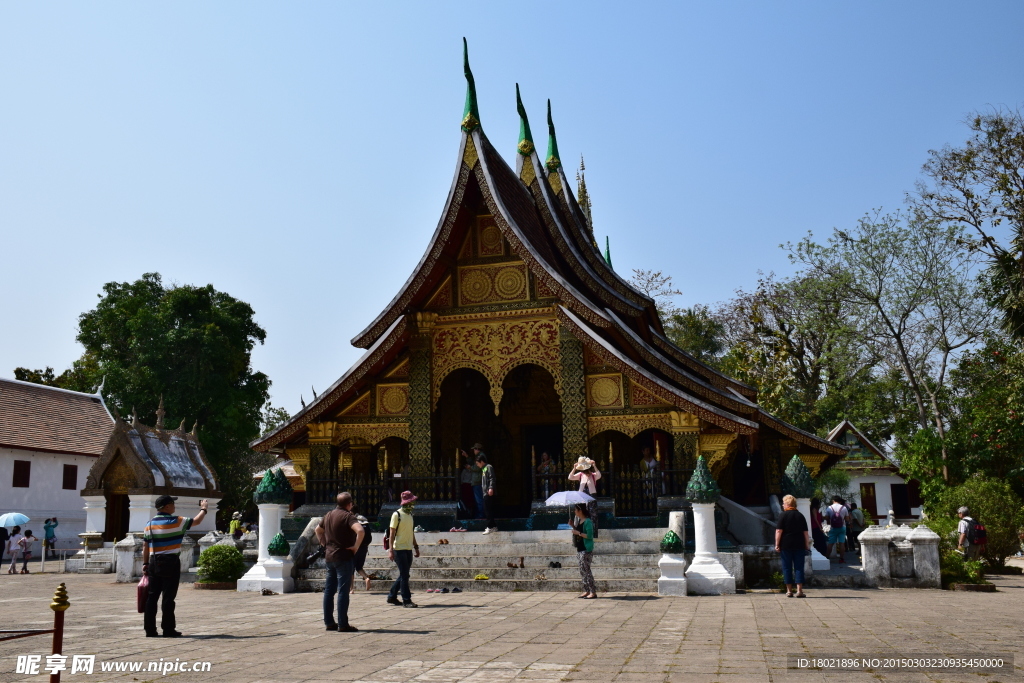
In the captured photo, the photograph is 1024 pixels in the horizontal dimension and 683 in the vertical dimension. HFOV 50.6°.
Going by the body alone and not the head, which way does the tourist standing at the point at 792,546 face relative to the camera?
away from the camera

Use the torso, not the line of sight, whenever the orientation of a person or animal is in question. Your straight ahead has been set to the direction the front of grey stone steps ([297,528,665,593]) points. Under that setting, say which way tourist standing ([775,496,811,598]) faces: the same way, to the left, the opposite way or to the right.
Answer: the opposite way

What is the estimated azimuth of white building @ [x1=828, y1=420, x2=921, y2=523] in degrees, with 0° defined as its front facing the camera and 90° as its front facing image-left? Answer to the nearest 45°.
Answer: approximately 0°

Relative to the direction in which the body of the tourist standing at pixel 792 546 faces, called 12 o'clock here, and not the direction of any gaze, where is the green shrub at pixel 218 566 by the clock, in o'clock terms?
The green shrub is roughly at 9 o'clock from the tourist standing.

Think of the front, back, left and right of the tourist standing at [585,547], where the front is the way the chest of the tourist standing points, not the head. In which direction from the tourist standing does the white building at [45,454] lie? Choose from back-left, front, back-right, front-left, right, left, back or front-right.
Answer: front-right

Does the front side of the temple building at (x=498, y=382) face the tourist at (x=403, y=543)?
yes

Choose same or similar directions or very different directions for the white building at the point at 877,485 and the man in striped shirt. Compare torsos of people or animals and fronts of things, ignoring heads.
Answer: very different directions

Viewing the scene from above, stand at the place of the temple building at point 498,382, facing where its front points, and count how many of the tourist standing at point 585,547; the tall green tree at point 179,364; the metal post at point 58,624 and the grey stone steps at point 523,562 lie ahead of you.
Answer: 3

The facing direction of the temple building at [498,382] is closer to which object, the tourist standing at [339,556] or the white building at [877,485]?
the tourist standing
